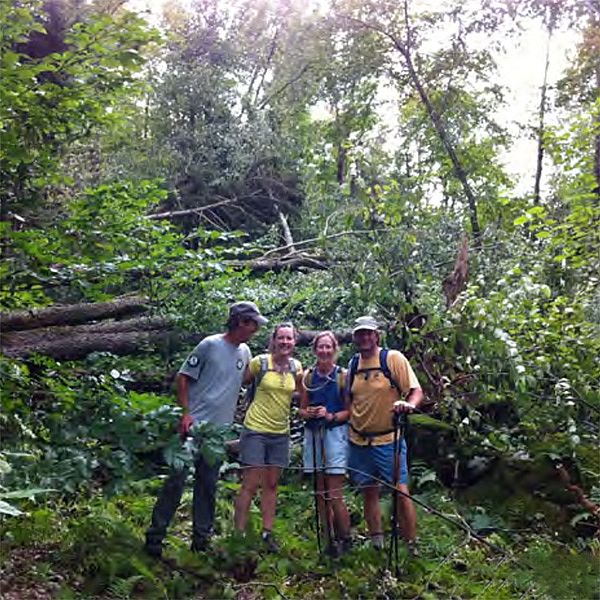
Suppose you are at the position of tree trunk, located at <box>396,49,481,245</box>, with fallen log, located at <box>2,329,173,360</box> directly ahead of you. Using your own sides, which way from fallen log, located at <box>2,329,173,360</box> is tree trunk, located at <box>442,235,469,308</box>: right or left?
left

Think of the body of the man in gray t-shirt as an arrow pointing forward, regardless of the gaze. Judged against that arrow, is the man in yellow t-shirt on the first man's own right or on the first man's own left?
on the first man's own left

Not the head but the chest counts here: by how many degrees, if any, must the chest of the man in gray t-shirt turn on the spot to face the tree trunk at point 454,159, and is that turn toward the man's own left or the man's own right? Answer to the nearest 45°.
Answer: approximately 90° to the man's own left

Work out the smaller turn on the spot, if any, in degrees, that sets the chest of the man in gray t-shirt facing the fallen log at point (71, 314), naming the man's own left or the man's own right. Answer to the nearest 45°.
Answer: approximately 180°

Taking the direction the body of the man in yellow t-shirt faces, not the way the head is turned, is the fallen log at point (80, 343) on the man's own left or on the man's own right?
on the man's own right

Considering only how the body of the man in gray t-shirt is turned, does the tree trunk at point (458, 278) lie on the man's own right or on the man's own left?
on the man's own left

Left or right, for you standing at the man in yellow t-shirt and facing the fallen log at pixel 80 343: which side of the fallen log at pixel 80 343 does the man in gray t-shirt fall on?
left

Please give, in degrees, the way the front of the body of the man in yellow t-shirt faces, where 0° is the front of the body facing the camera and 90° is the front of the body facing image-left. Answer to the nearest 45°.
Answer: approximately 0°

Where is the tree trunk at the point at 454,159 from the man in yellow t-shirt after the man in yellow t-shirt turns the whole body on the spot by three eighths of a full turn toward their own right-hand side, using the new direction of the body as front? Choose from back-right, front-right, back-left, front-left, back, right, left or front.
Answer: front-right

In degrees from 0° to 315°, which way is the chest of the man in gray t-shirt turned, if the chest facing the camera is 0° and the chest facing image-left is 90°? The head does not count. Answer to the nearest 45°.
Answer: approximately 315°

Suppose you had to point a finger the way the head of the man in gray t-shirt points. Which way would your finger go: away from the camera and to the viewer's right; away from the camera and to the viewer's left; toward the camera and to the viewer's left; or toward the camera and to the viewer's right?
toward the camera and to the viewer's right

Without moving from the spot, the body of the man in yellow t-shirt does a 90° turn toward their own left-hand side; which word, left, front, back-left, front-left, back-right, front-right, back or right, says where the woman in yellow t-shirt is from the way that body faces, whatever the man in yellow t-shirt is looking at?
back
